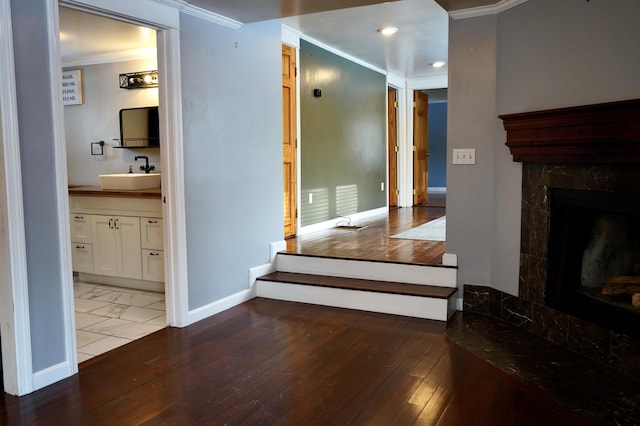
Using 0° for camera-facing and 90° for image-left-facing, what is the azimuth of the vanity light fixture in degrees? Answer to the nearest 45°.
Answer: approximately 45°

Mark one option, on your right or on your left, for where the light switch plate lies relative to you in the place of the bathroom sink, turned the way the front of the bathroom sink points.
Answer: on your left

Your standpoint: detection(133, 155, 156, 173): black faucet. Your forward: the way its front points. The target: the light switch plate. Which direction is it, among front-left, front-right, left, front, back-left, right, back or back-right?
left

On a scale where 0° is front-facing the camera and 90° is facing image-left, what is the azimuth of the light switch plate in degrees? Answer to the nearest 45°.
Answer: approximately 0°

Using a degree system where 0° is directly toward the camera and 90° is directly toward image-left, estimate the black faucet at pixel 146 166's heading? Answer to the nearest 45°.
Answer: approximately 45°

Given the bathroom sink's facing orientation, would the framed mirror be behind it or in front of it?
behind

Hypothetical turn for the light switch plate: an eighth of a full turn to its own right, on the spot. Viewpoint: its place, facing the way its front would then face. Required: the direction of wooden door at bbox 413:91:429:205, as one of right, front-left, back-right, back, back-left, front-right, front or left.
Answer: back-right

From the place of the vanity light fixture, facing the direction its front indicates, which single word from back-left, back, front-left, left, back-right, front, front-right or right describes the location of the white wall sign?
right

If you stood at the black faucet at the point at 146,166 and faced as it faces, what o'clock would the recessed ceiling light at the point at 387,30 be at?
The recessed ceiling light is roughly at 8 o'clock from the black faucet.

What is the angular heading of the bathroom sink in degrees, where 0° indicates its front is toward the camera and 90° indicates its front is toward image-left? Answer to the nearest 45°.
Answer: approximately 45°

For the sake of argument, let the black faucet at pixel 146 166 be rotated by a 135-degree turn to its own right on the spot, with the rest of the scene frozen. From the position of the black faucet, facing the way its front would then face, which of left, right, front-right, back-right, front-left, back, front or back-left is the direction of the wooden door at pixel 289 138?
right
